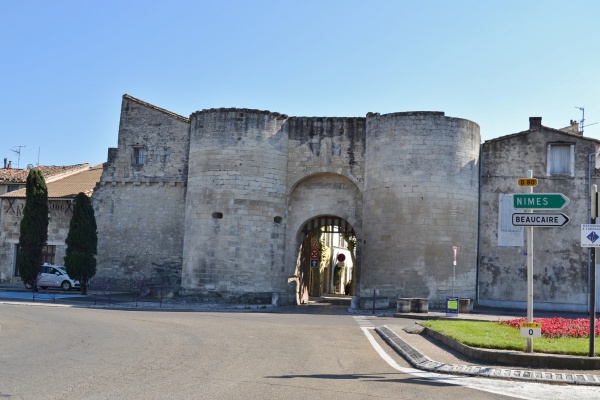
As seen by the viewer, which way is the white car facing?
to the viewer's right

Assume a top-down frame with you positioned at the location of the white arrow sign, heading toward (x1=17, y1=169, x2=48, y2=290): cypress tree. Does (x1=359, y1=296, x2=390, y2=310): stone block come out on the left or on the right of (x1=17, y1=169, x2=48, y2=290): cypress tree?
right

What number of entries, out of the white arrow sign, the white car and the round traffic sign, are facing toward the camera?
2

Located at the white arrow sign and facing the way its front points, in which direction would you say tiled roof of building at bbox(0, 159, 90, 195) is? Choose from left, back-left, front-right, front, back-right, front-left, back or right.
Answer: back-right

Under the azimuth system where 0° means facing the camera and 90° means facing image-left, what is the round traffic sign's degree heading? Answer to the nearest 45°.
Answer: approximately 0°

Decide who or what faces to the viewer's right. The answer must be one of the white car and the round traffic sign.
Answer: the white car

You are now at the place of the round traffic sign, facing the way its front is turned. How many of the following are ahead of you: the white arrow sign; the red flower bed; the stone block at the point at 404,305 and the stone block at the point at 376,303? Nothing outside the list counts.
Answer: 4

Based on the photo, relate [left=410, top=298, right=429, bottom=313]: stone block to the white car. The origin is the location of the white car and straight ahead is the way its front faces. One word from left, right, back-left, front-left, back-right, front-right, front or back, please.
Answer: front-right

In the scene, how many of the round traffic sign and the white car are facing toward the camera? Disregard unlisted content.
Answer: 1
